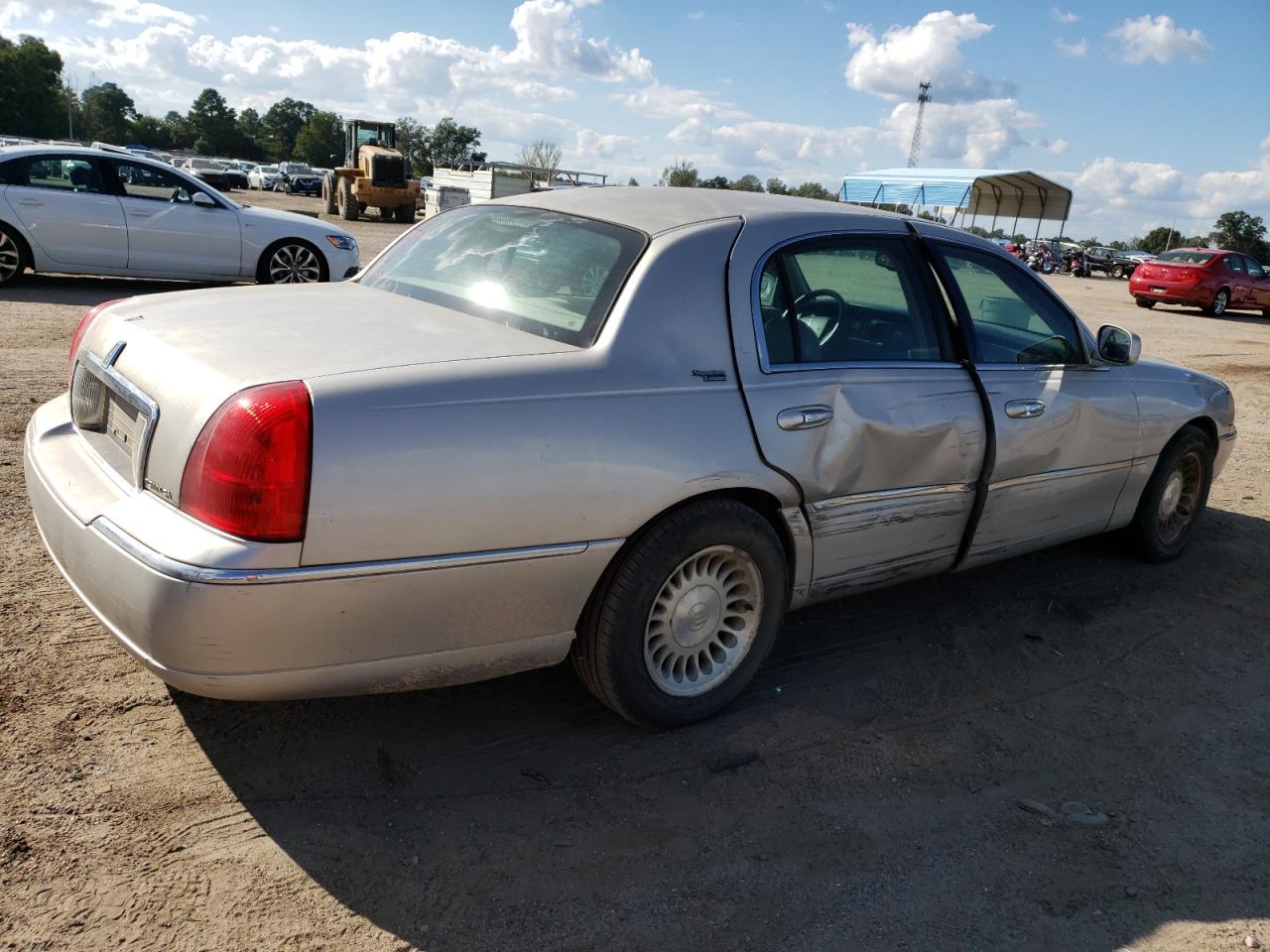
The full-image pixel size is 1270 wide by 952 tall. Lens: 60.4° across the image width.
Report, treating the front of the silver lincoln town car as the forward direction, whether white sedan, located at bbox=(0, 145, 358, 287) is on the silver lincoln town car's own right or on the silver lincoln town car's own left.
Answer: on the silver lincoln town car's own left

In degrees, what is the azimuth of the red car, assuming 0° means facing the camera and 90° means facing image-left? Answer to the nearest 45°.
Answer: approximately 225°

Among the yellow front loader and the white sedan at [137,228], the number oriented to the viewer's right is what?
1

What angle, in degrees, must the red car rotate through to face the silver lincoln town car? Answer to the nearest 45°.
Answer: approximately 135° to its right

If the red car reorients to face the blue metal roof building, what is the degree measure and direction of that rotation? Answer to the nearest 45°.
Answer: approximately 90° to its left

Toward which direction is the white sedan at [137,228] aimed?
to the viewer's right

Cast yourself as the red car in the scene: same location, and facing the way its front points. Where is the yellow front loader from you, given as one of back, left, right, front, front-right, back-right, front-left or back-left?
back-left

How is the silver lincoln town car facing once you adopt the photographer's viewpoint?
facing away from the viewer and to the right of the viewer
